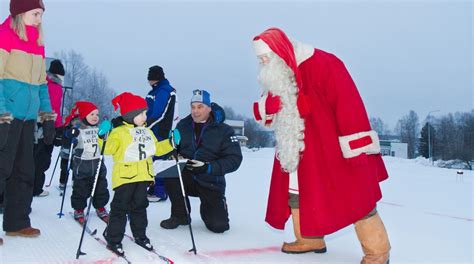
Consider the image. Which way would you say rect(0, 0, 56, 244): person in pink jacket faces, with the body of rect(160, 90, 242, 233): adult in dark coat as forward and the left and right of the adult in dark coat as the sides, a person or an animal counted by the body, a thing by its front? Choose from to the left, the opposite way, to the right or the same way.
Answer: to the left

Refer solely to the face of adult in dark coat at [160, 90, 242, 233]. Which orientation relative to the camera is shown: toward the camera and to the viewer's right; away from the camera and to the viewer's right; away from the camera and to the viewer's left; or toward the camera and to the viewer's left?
toward the camera and to the viewer's left

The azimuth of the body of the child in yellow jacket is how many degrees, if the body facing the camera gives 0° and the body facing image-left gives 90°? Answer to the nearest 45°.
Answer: approximately 315°

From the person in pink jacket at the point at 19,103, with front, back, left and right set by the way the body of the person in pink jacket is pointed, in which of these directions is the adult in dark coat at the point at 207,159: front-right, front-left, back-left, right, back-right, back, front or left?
front-left

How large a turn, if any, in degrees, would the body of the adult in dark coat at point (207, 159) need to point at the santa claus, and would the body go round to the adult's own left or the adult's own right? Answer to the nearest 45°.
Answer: approximately 90° to the adult's own left

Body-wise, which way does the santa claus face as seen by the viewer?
to the viewer's left

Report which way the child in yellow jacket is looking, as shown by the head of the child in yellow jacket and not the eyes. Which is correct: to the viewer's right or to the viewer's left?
to the viewer's right

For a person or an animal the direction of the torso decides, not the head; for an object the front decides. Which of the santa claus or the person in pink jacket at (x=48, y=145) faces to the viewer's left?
the santa claus
